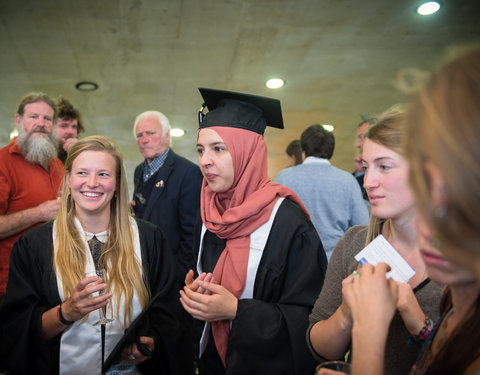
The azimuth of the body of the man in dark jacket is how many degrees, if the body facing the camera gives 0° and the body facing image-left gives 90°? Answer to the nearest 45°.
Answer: approximately 45°

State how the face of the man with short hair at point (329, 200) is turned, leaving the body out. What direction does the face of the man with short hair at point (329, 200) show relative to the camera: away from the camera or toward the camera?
away from the camera

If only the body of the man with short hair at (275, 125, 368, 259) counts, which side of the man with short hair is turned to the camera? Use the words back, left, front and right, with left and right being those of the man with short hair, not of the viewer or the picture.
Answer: back

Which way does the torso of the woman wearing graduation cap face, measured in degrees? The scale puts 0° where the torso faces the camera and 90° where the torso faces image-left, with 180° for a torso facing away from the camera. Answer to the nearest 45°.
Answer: approximately 45°
